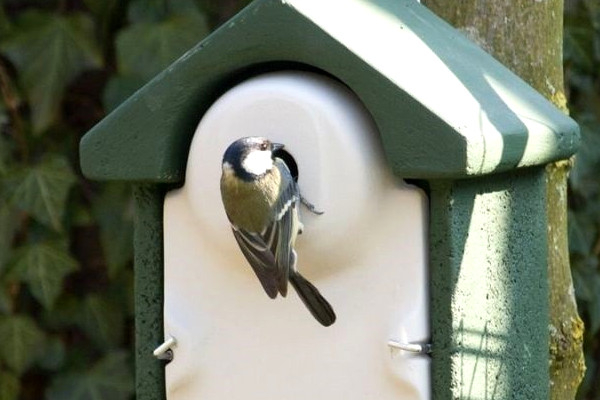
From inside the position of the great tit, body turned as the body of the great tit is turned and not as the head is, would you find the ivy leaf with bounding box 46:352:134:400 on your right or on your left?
on your left

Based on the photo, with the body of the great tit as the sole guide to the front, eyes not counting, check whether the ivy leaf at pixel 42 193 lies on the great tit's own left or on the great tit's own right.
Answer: on the great tit's own left

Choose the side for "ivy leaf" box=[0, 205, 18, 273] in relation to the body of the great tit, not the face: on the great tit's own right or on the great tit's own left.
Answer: on the great tit's own left

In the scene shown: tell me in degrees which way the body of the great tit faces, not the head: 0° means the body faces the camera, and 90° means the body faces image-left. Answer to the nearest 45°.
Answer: approximately 225°

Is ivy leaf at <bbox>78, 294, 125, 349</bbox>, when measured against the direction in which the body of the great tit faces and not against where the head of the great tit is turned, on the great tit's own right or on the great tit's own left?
on the great tit's own left

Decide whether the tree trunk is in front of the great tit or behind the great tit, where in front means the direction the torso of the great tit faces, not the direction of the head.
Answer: in front
